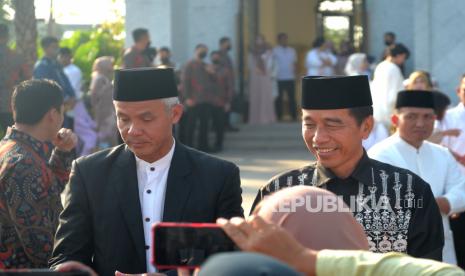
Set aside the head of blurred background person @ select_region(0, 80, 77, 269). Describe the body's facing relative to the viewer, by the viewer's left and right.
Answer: facing away from the viewer and to the right of the viewer

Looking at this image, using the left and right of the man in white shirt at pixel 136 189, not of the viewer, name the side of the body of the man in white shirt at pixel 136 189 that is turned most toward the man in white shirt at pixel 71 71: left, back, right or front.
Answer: back

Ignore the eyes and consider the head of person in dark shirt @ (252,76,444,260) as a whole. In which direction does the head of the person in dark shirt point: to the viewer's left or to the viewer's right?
to the viewer's left

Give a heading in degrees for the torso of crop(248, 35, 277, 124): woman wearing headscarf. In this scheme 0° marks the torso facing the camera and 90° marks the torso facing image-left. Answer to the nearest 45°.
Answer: approximately 0°

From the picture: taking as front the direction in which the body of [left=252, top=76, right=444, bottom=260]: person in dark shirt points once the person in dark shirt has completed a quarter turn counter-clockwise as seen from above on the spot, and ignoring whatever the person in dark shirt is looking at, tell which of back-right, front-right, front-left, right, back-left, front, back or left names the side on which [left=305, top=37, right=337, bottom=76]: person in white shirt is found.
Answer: back-left

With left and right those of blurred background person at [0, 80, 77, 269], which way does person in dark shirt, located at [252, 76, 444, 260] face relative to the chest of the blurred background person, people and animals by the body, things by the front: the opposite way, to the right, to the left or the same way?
the opposite way

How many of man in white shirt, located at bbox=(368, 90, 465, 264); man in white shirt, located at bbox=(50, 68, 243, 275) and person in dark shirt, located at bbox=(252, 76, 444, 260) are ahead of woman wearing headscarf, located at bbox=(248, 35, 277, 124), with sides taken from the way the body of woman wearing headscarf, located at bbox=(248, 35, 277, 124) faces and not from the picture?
3
